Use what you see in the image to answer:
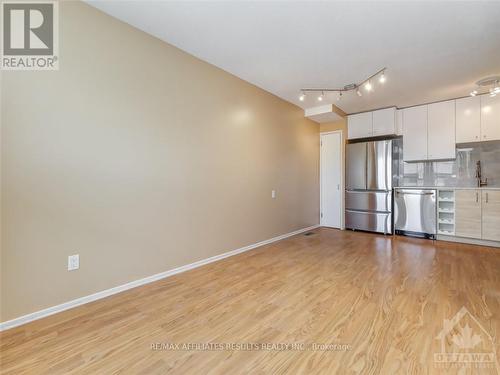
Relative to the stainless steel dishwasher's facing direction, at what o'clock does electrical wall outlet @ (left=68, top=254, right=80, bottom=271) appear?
The electrical wall outlet is roughly at 1 o'clock from the stainless steel dishwasher.

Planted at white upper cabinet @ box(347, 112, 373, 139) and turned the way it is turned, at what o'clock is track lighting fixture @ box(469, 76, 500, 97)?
The track lighting fixture is roughly at 10 o'clock from the white upper cabinet.

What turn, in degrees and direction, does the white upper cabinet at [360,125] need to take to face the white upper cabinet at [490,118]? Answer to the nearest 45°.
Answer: approximately 90° to its left

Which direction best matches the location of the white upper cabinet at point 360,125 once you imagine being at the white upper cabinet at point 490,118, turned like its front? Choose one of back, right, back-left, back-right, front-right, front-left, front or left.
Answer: right

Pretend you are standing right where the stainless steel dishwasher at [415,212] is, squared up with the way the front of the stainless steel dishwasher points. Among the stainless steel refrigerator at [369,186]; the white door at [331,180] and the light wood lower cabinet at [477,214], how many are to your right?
2

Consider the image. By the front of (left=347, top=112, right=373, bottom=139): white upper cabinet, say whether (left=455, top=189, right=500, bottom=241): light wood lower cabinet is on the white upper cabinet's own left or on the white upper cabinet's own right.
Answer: on the white upper cabinet's own left

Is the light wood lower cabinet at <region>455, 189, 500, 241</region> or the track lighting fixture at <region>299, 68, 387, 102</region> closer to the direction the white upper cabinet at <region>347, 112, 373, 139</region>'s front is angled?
the track lighting fixture

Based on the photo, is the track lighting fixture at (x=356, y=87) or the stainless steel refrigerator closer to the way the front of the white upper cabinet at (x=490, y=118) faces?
the track lighting fixture

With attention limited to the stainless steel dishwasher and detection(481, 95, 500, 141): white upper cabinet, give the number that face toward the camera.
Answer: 2

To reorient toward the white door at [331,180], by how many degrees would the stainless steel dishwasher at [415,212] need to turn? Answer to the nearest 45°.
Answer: approximately 90° to its right
